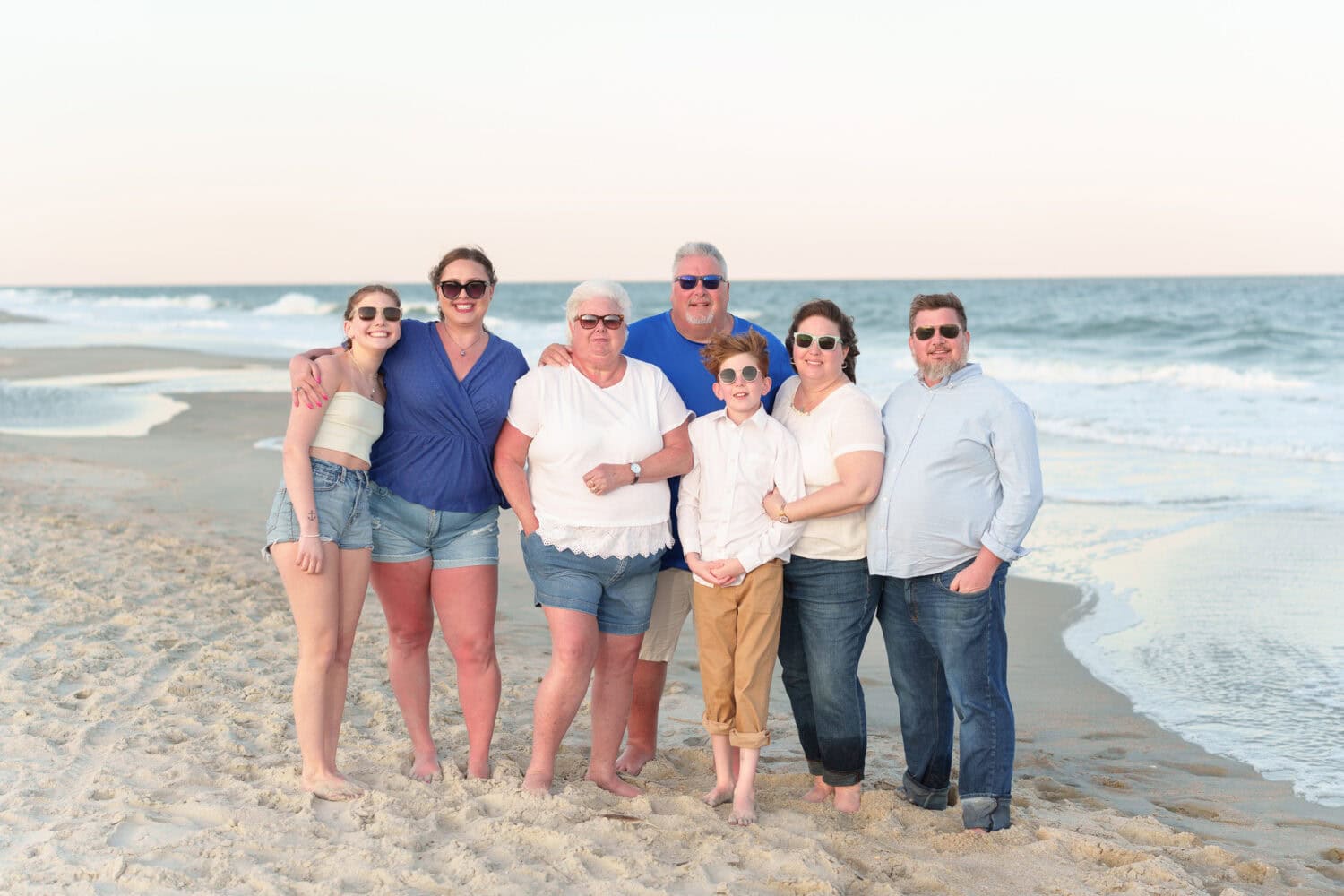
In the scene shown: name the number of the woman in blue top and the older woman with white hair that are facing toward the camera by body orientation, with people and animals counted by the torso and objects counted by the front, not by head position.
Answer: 2

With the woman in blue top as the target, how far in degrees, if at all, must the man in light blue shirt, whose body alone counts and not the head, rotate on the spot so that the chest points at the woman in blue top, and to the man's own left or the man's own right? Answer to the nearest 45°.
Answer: approximately 45° to the man's own right

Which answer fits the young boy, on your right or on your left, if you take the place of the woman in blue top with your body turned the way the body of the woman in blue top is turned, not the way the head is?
on your left

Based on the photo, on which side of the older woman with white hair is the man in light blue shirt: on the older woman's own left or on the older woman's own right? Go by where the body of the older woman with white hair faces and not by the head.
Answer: on the older woman's own left

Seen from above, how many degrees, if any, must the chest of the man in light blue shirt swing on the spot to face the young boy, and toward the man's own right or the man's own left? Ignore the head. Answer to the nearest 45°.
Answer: approximately 45° to the man's own right

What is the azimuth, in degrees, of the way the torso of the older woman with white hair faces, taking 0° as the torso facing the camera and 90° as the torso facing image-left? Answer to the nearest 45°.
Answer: approximately 0°
